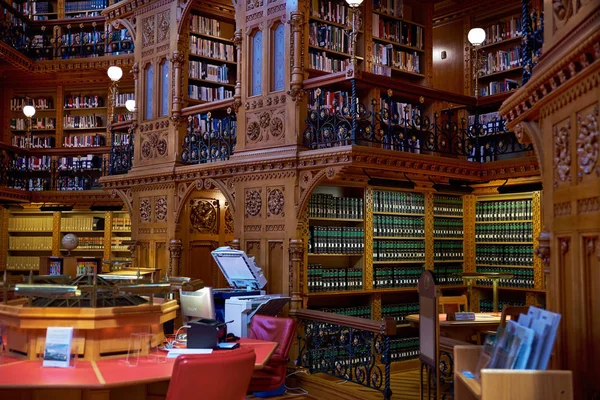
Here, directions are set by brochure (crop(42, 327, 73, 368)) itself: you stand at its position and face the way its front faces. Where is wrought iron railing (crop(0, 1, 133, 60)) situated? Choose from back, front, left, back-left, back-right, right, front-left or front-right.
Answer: back

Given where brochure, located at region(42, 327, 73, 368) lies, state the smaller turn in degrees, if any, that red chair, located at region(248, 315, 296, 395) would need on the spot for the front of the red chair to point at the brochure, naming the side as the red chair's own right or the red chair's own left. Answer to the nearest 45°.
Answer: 0° — it already faces it

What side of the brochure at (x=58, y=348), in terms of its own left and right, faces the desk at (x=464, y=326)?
left

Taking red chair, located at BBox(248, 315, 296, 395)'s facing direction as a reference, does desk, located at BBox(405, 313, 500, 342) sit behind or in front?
behind

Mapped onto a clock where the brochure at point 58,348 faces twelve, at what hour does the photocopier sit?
The photocopier is roughly at 7 o'clock from the brochure.

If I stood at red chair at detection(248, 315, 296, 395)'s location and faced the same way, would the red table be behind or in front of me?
in front

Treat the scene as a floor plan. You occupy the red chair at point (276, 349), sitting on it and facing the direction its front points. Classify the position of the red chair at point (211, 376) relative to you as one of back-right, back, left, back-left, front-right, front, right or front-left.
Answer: front-left

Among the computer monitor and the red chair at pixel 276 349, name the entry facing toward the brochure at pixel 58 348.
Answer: the red chair
